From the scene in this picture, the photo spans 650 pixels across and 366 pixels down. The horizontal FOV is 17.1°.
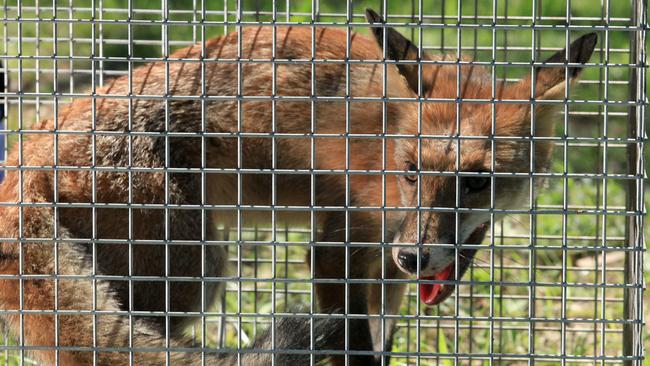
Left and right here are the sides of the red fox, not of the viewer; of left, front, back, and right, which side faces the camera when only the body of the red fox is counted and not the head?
right
